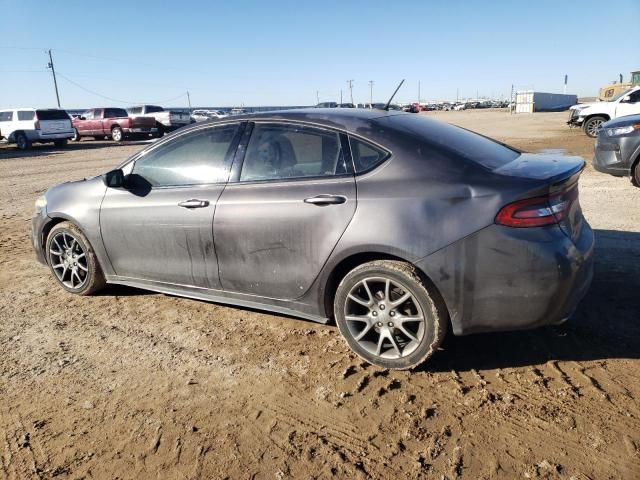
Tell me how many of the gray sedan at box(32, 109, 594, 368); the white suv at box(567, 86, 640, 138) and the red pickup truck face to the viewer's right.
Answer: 0

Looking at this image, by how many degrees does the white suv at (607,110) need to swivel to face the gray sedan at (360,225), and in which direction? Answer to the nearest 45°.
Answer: approximately 45° to its left

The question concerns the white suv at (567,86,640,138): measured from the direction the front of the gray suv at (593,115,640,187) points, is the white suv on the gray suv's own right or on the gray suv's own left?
on the gray suv's own right

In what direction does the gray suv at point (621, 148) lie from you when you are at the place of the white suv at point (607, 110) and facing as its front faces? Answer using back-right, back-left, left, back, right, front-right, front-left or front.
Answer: front-left

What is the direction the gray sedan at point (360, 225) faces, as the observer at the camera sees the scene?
facing away from the viewer and to the left of the viewer

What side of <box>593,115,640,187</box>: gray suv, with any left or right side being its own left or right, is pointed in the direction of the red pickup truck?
right

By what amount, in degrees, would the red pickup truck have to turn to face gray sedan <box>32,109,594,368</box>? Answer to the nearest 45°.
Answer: approximately 135° to its left

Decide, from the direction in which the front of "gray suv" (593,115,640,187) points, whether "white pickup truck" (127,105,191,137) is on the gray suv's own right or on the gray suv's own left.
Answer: on the gray suv's own right

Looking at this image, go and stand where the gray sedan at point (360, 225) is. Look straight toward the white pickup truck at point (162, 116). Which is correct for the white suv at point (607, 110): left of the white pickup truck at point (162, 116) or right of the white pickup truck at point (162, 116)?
right

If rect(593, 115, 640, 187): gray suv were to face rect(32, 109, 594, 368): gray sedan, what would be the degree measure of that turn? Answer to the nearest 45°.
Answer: approximately 45° to its left

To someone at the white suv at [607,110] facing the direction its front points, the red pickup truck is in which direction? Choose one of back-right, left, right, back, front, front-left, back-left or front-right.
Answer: front-right

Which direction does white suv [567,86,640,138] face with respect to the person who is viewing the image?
facing the viewer and to the left of the viewer

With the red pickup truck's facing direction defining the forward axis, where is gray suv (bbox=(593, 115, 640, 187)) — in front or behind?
behind

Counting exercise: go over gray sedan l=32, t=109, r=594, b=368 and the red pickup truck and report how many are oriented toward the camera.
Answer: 0
